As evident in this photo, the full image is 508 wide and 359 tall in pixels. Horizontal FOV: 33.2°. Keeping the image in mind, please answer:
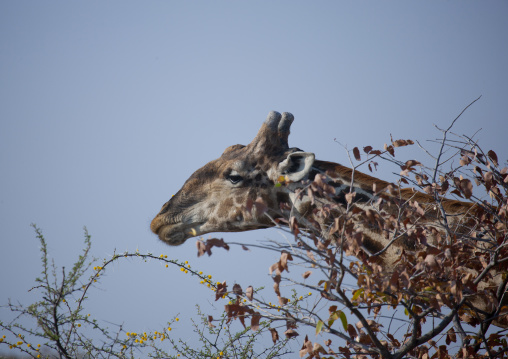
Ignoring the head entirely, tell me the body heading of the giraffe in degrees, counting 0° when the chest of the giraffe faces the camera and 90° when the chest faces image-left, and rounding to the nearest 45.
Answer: approximately 90°
